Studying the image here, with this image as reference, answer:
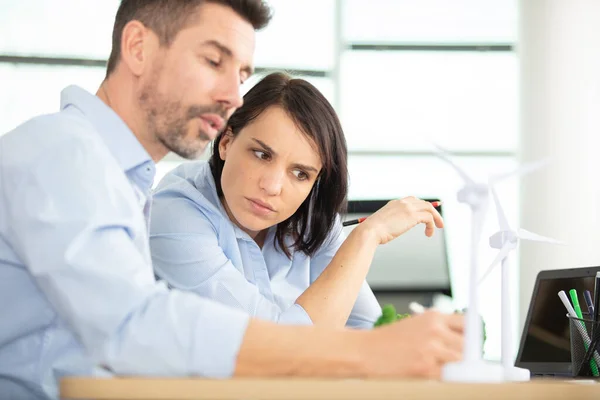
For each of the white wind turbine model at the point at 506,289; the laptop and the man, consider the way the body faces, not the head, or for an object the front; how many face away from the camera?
0

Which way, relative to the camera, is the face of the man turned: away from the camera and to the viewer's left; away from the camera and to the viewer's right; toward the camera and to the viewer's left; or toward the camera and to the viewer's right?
toward the camera and to the viewer's right

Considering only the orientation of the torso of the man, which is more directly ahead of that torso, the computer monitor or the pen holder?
the pen holder

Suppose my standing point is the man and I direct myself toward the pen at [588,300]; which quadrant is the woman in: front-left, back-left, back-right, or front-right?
front-left

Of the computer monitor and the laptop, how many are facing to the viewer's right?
0

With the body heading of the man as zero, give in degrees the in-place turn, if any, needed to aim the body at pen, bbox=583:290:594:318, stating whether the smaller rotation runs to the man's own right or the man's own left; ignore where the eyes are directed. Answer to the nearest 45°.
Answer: approximately 45° to the man's own left

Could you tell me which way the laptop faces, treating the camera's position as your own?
facing the viewer and to the left of the viewer

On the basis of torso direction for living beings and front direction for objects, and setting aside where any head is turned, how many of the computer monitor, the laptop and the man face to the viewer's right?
1

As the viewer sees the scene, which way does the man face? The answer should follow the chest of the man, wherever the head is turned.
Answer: to the viewer's right
